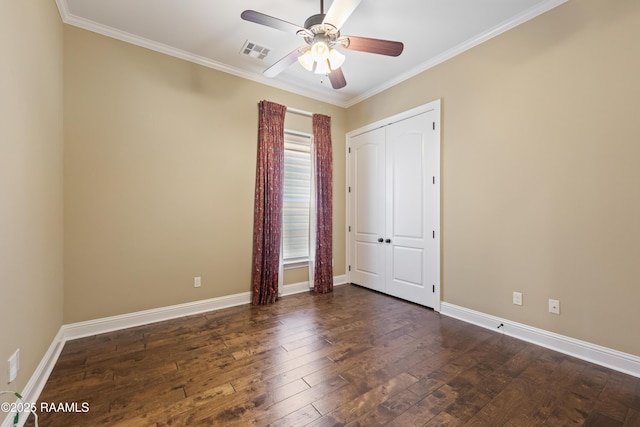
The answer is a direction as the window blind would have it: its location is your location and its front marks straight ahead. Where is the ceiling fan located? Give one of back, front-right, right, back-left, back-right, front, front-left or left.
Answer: front-right

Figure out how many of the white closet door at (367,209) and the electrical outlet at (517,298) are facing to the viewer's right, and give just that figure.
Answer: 0

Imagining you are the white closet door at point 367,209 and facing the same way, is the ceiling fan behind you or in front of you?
in front

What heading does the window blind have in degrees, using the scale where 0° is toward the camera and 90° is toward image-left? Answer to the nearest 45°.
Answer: approximately 315°

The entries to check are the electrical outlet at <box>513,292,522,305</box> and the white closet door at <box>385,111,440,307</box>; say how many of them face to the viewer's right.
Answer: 0

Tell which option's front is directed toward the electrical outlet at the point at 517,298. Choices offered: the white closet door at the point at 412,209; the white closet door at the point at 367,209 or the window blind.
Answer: the window blind

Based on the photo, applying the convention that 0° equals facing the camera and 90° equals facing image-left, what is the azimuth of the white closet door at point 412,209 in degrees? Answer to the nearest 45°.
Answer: approximately 45°

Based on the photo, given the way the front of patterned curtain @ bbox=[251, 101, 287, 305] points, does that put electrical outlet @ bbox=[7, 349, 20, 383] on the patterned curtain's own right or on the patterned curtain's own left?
on the patterned curtain's own right

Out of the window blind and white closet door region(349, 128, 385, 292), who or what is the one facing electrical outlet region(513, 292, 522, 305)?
the window blind
